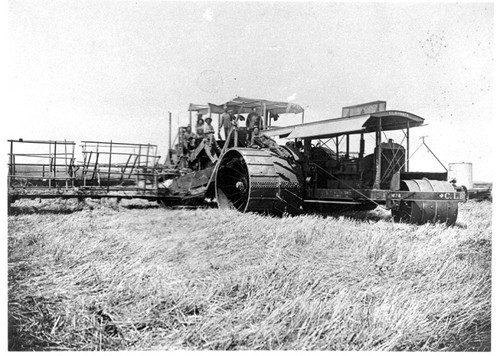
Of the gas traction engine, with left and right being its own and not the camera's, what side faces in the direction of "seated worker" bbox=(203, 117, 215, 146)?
back

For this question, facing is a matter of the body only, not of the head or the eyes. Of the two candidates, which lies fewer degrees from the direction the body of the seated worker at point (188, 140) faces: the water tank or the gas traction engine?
the gas traction engine

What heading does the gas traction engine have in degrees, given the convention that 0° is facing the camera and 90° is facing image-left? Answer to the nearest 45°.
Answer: approximately 315°

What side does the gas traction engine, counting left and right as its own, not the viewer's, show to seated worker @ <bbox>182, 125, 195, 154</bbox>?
back

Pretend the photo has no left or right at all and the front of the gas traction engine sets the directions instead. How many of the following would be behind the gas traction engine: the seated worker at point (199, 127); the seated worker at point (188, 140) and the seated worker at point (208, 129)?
3

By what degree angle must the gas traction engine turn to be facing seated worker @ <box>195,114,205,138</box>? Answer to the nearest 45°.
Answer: approximately 180°

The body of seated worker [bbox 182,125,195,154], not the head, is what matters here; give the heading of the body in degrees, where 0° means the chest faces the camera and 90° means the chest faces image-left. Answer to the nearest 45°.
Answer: approximately 315°
